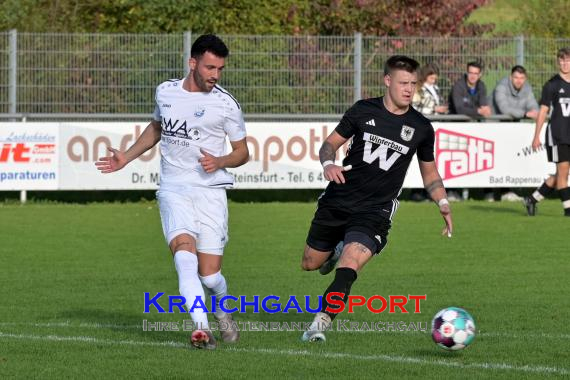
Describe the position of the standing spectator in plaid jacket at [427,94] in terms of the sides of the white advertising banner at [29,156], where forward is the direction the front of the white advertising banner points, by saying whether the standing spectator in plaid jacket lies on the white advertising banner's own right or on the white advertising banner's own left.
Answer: on the white advertising banner's own left

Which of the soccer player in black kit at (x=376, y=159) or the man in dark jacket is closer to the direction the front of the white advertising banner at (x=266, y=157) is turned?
the soccer player in black kit

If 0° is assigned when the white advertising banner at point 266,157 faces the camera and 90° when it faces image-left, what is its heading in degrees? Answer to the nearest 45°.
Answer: approximately 0°

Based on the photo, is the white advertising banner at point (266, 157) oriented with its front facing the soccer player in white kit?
yes

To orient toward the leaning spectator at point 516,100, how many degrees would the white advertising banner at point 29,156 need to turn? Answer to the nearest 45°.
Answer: approximately 90° to its left

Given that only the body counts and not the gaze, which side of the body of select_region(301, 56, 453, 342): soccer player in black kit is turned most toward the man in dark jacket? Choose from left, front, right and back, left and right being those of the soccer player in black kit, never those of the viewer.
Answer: back

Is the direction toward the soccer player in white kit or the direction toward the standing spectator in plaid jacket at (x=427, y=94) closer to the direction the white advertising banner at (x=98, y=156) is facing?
the soccer player in white kit

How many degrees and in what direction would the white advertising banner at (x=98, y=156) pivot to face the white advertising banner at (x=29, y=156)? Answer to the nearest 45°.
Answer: approximately 90° to its right

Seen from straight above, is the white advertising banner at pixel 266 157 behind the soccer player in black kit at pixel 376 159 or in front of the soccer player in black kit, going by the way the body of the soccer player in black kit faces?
behind

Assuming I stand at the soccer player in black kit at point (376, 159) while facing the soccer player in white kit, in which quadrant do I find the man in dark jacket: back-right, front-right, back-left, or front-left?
back-right
